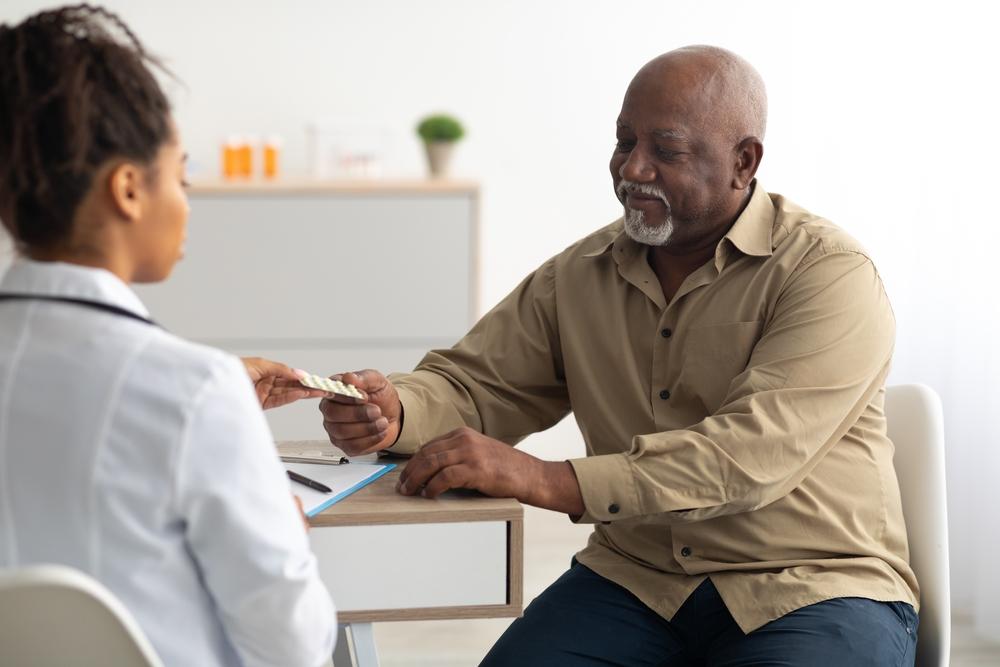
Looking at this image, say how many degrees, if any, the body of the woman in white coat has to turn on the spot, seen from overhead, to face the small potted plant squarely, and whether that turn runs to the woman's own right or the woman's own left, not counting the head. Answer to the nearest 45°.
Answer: approximately 45° to the woman's own left

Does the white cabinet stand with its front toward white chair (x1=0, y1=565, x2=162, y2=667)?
yes

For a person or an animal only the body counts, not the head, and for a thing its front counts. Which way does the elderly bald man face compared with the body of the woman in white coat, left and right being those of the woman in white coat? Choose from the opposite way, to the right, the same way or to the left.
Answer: the opposite way

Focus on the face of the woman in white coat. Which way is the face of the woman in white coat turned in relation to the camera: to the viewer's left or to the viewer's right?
to the viewer's right

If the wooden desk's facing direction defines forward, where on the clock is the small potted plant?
The small potted plant is roughly at 6 o'clock from the wooden desk.

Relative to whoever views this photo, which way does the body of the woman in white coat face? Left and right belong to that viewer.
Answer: facing away from the viewer and to the right of the viewer

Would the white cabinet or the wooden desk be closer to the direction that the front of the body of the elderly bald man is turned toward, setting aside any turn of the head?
the wooden desk

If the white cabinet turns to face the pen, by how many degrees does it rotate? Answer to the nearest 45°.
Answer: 0° — it already faces it
